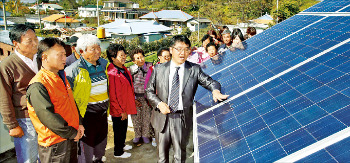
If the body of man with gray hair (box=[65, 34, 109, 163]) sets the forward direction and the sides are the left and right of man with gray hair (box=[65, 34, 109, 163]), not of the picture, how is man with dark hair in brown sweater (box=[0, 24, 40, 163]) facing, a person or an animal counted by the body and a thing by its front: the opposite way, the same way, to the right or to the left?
the same way

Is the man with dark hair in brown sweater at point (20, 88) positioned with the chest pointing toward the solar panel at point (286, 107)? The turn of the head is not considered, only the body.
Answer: yes

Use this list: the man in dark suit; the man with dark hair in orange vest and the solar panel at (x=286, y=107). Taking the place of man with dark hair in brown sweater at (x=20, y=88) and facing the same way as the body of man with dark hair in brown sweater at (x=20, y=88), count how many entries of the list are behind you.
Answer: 0

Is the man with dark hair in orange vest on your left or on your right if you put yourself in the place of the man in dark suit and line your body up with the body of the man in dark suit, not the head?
on your right

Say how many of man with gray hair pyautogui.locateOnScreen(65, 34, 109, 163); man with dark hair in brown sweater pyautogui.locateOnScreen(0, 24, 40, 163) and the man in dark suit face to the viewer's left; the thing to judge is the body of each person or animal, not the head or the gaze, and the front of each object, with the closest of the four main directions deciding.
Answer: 0

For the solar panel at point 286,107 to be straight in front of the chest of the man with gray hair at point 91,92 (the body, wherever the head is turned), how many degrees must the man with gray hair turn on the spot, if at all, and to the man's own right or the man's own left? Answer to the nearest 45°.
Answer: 0° — they already face it

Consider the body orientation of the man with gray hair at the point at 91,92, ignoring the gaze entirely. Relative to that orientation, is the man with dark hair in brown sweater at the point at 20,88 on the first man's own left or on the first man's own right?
on the first man's own right

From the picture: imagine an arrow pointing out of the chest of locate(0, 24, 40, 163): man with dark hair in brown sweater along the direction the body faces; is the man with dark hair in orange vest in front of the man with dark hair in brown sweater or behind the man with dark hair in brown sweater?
in front

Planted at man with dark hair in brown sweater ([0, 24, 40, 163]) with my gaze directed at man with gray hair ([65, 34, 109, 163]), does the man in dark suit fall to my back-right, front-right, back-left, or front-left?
front-right

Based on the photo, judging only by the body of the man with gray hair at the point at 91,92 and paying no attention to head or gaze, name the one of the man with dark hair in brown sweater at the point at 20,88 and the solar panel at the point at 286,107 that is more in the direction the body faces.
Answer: the solar panel

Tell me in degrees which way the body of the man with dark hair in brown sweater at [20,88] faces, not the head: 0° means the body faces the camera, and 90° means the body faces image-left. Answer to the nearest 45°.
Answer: approximately 315°

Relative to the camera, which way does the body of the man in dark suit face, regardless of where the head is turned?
toward the camera

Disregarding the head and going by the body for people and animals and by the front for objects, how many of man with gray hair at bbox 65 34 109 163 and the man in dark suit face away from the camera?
0

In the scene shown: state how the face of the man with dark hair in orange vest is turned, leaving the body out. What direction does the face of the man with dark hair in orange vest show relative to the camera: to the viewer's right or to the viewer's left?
to the viewer's right

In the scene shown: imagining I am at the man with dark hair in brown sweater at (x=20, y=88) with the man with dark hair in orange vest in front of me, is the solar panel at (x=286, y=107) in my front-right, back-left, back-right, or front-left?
front-left
